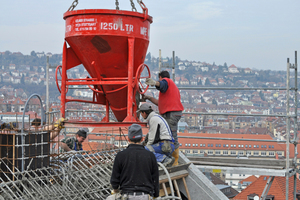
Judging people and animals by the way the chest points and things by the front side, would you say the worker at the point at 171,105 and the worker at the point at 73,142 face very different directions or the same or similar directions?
very different directions

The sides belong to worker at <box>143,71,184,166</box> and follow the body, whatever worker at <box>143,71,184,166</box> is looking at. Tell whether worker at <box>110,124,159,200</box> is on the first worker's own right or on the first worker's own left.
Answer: on the first worker's own left

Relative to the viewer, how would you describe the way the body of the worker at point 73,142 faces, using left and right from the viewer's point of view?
facing the viewer and to the right of the viewer

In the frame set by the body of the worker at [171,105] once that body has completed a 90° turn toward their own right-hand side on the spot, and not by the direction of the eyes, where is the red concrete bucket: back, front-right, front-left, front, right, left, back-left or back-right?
left

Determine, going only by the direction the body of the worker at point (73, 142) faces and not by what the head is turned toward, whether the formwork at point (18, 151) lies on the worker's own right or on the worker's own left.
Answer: on the worker's own right

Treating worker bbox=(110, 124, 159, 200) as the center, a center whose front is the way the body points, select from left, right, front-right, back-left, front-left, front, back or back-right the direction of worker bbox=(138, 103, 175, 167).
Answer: front

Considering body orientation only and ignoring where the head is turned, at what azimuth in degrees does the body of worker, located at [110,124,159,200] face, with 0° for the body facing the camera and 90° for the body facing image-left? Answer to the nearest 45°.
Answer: approximately 180°

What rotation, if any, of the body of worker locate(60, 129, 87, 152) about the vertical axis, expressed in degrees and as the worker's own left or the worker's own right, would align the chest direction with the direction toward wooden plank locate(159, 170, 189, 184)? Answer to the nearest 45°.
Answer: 0° — they already face it

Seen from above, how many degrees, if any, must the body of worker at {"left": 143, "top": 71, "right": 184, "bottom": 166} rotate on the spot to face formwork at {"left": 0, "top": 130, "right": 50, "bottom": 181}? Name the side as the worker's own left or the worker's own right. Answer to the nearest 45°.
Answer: approximately 90° to the worker's own left

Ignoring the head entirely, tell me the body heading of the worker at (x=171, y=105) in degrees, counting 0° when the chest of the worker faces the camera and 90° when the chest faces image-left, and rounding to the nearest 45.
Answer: approximately 135°

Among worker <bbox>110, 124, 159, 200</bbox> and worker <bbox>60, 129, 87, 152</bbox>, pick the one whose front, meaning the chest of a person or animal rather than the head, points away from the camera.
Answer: worker <bbox>110, 124, 159, 200</bbox>

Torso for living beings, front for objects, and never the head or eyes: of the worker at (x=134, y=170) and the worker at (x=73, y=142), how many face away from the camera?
1
